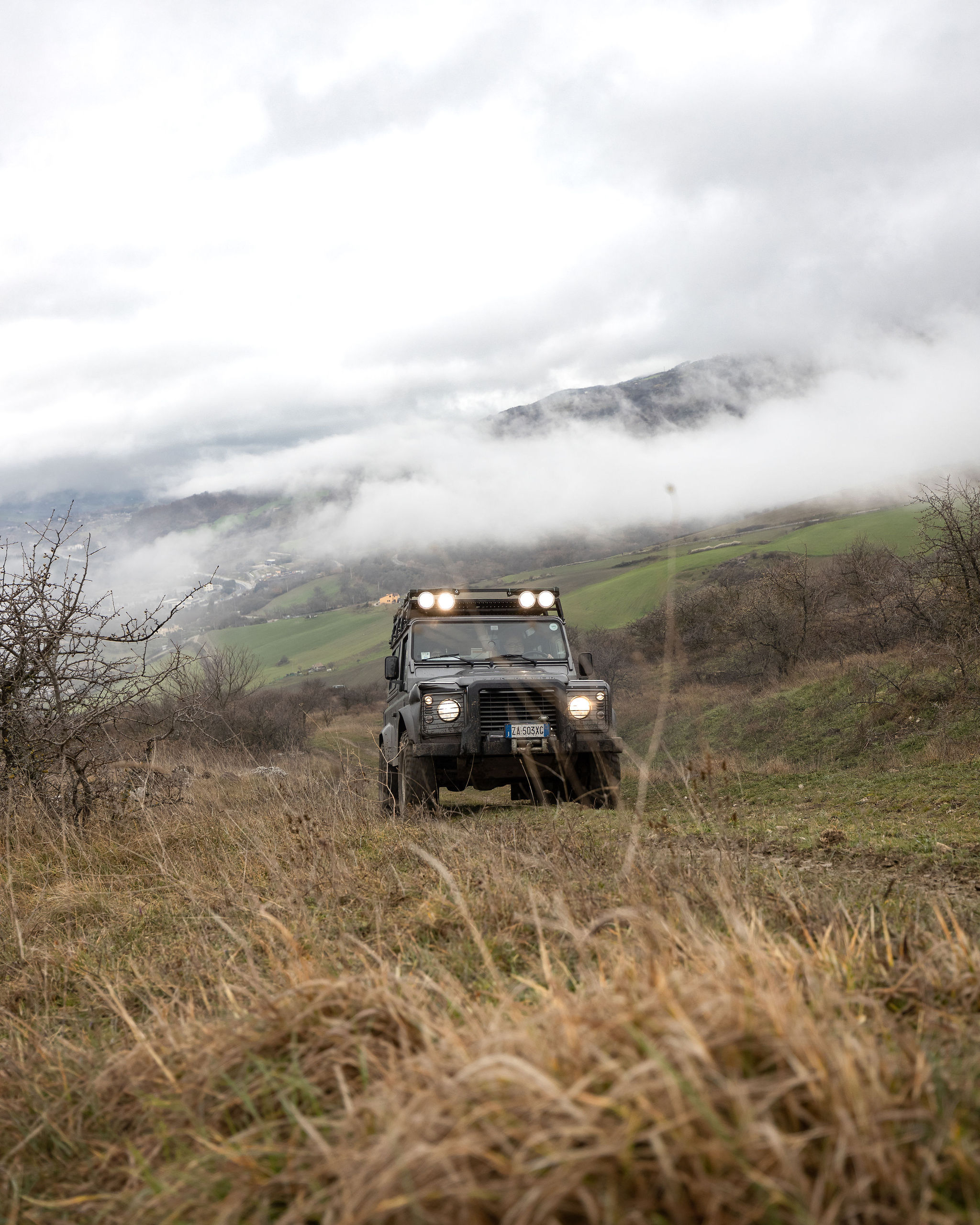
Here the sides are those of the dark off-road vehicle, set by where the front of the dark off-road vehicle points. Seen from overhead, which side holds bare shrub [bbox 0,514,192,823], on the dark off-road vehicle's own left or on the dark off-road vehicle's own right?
on the dark off-road vehicle's own right

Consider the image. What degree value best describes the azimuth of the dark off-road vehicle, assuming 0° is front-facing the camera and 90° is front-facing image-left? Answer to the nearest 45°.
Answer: approximately 0°
